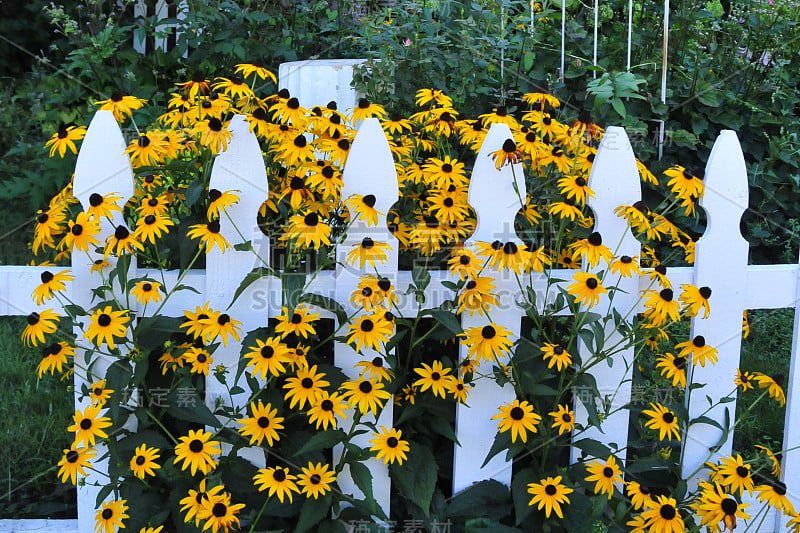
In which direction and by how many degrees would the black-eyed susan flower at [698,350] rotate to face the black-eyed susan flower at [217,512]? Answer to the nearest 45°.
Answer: approximately 45° to its right

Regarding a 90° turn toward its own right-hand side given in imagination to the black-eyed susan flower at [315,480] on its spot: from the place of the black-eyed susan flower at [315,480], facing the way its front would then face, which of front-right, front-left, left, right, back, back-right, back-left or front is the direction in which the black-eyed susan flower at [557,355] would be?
back

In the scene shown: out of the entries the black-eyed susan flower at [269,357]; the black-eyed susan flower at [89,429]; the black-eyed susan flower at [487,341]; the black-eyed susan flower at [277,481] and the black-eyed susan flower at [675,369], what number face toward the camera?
5

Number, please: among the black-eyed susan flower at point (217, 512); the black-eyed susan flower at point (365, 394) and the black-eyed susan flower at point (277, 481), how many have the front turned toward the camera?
3

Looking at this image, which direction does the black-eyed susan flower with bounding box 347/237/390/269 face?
toward the camera

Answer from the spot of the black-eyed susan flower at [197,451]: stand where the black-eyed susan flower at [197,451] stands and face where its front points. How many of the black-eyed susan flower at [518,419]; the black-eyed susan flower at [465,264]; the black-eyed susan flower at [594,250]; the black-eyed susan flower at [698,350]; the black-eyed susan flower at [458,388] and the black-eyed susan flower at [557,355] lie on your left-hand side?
6

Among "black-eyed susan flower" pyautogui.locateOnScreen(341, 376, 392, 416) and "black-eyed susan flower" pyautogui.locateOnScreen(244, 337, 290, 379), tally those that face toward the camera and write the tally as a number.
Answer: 2

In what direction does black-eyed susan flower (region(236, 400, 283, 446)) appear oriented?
toward the camera

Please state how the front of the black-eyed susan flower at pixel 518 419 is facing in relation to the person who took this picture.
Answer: facing the viewer

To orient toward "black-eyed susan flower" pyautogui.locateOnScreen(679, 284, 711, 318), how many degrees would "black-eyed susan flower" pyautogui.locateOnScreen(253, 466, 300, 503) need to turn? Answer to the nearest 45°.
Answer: approximately 90° to its left

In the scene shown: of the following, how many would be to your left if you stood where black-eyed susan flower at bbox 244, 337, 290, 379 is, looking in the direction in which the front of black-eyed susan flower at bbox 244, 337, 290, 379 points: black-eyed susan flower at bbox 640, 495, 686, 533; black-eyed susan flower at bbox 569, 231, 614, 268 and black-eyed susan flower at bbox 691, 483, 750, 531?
3

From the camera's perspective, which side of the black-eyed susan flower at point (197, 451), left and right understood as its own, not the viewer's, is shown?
front
